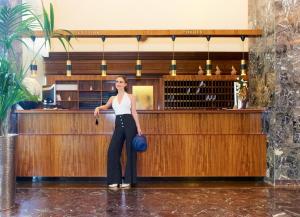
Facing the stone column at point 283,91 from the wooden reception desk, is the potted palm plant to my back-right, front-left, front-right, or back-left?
back-right

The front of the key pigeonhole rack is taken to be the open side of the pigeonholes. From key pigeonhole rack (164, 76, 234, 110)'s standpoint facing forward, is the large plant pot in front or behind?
in front

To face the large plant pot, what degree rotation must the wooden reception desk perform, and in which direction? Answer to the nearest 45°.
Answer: approximately 45° to its right

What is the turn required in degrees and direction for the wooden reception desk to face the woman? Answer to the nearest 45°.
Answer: approximately 45° to its right

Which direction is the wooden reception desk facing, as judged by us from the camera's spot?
facing the viewer

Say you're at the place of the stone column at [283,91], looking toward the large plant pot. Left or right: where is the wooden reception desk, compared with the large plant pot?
right

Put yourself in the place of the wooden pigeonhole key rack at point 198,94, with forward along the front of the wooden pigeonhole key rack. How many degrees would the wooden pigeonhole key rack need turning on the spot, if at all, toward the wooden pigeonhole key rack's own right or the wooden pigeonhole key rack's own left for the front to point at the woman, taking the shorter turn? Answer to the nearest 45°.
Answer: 0° — it already faces them
